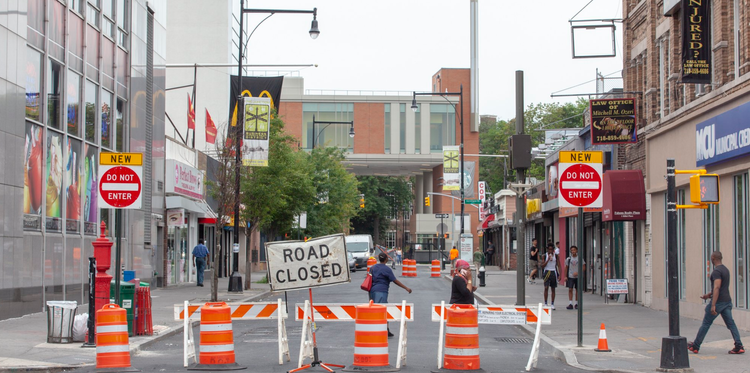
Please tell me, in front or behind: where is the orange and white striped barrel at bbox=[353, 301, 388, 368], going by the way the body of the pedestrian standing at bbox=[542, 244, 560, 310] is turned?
in front

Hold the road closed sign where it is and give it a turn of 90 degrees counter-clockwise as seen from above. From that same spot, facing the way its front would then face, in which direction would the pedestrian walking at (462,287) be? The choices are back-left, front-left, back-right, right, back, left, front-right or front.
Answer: front-left

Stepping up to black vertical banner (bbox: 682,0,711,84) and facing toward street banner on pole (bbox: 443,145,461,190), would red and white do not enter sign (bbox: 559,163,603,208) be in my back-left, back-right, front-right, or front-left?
back-left

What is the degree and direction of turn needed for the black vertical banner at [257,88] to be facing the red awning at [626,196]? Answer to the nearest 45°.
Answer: approximately 45° to its left

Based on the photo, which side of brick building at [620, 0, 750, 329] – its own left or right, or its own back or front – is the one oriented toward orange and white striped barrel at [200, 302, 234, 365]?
front

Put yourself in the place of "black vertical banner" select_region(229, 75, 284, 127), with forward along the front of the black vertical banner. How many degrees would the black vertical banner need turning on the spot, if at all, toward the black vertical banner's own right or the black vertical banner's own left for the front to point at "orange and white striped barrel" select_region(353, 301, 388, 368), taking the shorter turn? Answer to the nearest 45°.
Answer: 0° — it already faces it

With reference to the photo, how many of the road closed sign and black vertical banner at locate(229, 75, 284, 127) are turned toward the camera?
2

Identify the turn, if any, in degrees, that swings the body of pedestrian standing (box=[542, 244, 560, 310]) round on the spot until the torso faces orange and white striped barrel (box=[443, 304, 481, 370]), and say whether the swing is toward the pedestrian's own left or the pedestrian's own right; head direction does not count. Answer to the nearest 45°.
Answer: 0° — they already face it

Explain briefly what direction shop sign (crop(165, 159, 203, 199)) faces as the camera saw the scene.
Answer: facing the viewer and to the right of the viewer

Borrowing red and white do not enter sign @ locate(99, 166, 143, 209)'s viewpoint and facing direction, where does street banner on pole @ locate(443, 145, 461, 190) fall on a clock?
The street banner on pole is roughly at 7 o'clock from the red and white do not enter sign.

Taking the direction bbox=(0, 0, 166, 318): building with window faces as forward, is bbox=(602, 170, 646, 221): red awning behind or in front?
in front

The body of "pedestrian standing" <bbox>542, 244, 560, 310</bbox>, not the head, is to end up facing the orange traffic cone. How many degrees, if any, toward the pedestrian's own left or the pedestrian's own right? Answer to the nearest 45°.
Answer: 0° — they already face it

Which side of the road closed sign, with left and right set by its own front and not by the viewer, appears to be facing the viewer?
front

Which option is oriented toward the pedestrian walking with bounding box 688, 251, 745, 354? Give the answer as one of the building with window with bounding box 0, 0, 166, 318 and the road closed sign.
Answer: the building with window

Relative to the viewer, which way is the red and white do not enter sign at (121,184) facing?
toward the camera

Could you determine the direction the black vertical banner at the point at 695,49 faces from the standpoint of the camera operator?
facing the viewer
